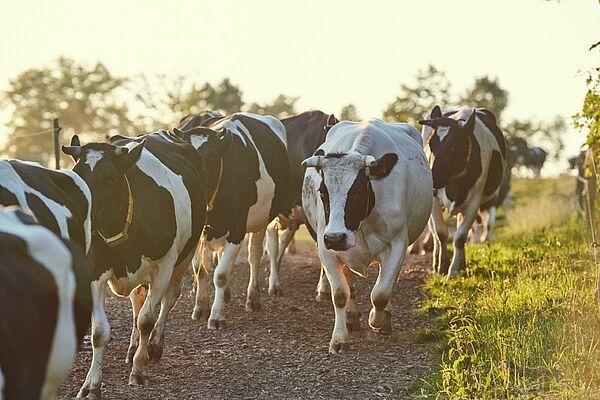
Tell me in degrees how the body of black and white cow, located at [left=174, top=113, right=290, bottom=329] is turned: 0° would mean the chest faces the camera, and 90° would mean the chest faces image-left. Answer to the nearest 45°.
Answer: approximately 45°

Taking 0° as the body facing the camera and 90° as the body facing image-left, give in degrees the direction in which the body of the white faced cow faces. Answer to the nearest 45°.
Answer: approximately 0°

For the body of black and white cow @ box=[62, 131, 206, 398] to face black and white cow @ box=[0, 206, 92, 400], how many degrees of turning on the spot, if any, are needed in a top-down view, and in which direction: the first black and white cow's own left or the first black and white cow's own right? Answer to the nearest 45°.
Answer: approximately 45° to the first black and white cow's own left

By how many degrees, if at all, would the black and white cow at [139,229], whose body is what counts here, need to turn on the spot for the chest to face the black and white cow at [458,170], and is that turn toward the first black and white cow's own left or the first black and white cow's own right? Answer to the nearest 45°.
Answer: approximately 180°

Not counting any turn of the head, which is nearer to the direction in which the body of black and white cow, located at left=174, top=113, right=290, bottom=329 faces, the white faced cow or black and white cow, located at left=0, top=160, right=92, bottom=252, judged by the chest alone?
the black and white cow

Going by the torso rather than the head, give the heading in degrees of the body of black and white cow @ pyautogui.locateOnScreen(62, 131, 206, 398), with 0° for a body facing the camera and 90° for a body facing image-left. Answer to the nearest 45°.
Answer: approximately 45°

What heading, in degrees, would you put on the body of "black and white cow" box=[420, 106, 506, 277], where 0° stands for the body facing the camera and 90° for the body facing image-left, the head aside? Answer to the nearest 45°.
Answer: approximately 45°
